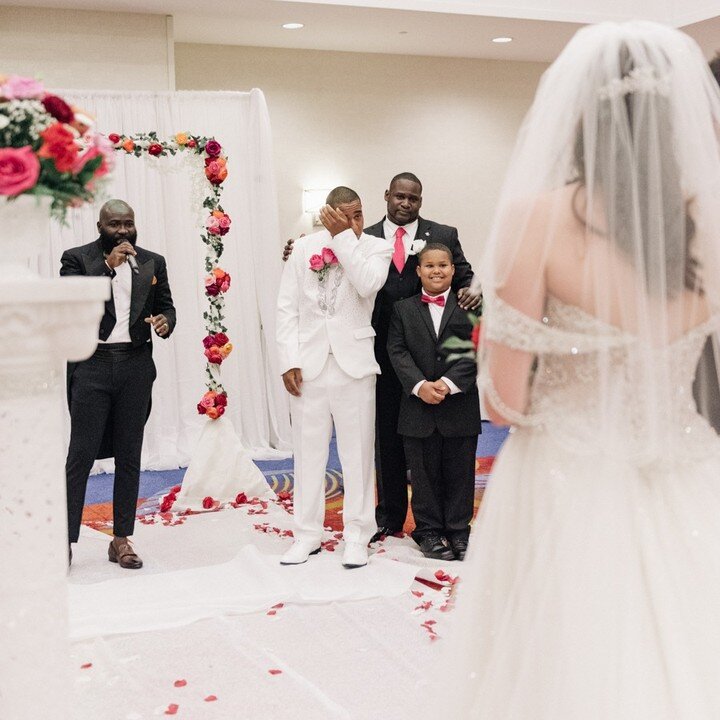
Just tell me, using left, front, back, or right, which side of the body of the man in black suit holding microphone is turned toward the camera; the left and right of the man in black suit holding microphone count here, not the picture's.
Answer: front

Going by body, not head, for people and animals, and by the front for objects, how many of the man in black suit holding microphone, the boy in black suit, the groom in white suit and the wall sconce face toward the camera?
4

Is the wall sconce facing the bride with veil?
yes

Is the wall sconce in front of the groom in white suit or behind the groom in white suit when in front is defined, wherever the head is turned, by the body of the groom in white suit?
behind

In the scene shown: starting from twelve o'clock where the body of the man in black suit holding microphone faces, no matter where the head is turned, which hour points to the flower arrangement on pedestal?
The flower arrangement on pedestal is roughly at 12 o'clock from the man in black suit holding microphone.

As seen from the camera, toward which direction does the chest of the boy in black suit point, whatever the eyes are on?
toward the camera

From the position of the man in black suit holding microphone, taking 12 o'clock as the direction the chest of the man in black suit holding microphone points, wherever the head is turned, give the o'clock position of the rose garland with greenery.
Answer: The rose garland with greenery is roughly at 7 o'clock from the man in black suit holding microphone.

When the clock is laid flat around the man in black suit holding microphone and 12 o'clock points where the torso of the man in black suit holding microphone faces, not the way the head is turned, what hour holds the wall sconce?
The wall sconce is roughly at 7 o'clock from the man in black suit holding microphone.

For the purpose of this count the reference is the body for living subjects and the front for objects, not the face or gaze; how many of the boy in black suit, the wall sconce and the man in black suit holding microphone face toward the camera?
3

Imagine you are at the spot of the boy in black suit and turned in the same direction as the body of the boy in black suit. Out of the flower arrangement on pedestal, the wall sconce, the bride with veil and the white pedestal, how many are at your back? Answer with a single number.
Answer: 1

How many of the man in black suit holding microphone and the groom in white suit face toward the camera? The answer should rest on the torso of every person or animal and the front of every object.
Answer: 2

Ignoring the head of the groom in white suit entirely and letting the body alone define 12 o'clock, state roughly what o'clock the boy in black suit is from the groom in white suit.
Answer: The boy in black suit is roughly at 9 o'clock from the groom in white suit.
